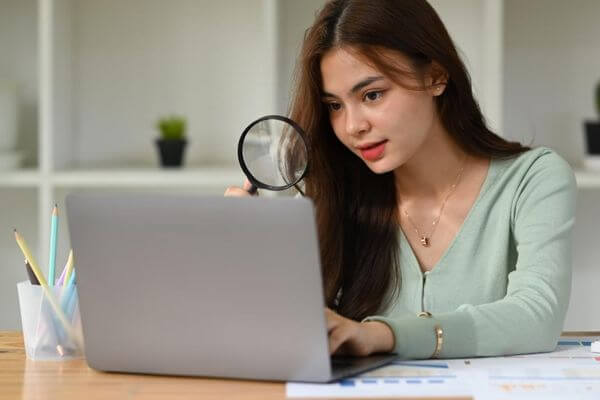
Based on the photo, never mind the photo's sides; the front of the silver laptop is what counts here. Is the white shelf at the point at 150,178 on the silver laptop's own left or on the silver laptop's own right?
on the silver laptop's own left

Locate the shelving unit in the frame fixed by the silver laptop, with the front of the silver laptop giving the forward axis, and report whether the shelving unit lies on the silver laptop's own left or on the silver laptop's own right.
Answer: on the silver laptop's own left

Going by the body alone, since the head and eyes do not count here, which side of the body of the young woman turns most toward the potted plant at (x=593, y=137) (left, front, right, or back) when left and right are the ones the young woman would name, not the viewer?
back

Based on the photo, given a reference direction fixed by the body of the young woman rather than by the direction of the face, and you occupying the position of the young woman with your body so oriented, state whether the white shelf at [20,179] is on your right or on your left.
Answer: on your right

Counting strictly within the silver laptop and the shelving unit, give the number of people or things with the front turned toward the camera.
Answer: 1

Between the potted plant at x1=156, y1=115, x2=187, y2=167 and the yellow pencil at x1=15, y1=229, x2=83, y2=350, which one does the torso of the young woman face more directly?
the yellow pencil

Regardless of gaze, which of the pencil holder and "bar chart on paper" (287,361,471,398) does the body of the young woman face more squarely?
the pencil holder

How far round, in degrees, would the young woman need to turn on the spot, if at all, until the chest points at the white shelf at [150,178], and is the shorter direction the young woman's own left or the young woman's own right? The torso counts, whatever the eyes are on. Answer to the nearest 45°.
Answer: approximately 90° to the young woman's own right

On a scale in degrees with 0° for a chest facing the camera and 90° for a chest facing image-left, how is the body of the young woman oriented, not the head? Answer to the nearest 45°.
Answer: approximately 45°

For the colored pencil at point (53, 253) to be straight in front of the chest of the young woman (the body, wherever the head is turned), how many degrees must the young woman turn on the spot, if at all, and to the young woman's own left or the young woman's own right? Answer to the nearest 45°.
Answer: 0° — they already face it
